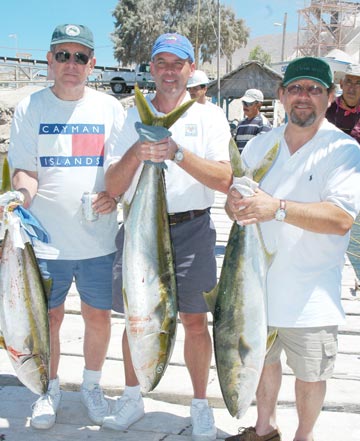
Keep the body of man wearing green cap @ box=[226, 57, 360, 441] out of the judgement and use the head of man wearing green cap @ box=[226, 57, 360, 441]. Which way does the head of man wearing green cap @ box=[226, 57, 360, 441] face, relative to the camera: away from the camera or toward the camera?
toward the camera

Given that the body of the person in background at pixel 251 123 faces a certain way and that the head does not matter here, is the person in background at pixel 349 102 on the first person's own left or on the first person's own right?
on the first person's own left

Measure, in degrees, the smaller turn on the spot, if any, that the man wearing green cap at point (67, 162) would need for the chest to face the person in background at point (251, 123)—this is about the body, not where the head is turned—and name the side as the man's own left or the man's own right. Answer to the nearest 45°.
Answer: approximately 135° to the man's own left

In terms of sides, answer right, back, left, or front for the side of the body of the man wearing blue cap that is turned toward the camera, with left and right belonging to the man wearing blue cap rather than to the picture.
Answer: front

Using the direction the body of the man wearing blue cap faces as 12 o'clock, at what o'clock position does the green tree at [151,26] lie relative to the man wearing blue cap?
The green tree is roughly at 6 o'clock from the man wearing blue cap.

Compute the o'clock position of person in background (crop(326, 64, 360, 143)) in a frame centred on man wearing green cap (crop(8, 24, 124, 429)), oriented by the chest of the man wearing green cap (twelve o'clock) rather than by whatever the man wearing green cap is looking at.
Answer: The person in background is roughly at 8 o'clock from the man wearing green cap.

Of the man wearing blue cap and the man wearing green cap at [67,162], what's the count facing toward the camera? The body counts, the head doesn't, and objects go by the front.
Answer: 2

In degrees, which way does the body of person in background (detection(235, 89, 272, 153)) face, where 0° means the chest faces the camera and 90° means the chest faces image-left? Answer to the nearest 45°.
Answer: approximately 45°

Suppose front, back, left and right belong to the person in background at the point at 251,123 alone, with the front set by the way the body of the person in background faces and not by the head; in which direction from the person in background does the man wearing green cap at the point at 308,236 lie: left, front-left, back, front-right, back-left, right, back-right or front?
front-left

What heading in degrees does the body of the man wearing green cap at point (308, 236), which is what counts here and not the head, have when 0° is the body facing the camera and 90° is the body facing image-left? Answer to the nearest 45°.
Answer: approximately 45°

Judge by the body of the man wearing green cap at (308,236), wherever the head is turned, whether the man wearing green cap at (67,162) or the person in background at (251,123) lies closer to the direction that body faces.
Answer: the man wearing green cap

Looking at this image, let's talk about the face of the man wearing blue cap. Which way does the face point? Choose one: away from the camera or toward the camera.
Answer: toward the camera

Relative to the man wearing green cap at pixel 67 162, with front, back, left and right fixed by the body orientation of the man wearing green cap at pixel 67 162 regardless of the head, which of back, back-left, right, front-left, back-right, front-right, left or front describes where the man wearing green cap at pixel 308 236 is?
front-left

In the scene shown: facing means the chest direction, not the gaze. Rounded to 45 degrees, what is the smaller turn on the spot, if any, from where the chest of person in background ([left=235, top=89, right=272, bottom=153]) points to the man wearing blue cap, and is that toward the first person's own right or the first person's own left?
approximately 45° to the first person's own left
